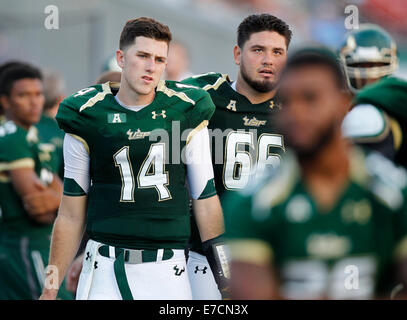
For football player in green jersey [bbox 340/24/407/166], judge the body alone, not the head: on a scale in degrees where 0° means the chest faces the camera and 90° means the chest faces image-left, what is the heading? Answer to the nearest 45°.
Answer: approximately 45°

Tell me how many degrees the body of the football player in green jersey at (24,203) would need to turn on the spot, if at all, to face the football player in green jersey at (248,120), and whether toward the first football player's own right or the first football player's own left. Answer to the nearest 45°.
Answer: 0° — they already face them

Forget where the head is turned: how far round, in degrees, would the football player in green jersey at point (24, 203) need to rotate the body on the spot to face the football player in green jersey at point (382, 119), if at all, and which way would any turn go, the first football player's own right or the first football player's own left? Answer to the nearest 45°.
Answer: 0° — they already face them

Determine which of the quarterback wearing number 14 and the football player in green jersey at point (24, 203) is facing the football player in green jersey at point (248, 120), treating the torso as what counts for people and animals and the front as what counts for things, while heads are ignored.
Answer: the football player in green jersey at point (24, 203)

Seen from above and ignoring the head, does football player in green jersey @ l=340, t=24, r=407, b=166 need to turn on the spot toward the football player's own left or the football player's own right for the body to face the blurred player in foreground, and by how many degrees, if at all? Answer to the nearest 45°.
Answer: approximately 45° to the football player's own left

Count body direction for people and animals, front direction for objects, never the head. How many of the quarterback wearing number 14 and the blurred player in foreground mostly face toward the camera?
2

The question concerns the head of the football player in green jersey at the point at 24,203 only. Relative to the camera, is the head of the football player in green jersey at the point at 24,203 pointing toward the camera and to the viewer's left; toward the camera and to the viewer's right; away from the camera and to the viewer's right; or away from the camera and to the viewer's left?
toward the camera and to the viewer's right
